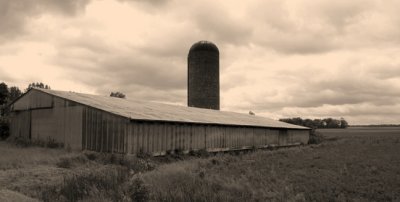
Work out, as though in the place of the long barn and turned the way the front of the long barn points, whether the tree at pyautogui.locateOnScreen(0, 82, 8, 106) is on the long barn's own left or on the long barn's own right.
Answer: on the long barn's own right

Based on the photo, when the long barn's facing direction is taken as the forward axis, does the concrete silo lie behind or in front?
behind

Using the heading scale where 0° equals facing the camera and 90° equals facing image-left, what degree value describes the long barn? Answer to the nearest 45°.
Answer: approximately 45°
